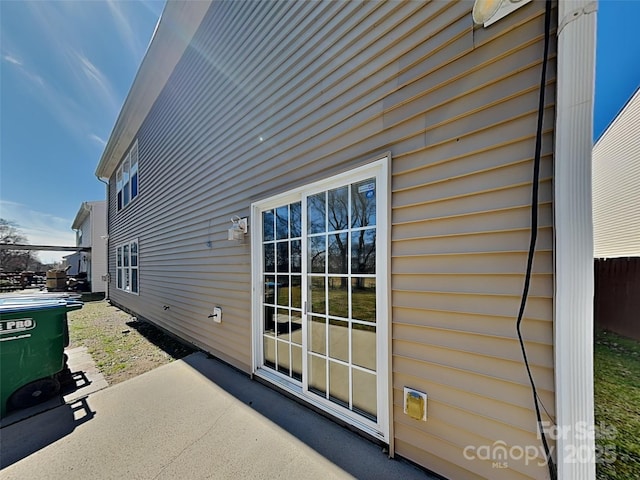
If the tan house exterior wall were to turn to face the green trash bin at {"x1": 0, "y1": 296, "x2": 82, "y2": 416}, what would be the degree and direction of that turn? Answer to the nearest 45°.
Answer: approximately 45° to its right

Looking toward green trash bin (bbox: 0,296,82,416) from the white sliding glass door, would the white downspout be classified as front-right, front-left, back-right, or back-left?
back-left

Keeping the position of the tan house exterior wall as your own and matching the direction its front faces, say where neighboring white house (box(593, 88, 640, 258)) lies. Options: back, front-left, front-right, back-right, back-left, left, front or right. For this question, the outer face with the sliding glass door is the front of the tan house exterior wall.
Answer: back

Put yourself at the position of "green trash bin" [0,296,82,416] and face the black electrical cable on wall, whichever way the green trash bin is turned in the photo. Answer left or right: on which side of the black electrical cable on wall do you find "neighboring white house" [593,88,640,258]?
left

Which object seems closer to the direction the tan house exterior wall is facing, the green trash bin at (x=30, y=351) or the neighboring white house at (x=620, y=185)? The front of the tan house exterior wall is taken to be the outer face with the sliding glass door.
the green trash bin

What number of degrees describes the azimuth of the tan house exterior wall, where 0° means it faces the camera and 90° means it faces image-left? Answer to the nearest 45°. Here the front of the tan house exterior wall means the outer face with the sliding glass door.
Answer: approximately 45°

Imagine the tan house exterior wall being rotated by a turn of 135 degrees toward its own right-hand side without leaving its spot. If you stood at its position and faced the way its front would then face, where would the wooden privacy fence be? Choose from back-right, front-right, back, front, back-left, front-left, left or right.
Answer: front-right

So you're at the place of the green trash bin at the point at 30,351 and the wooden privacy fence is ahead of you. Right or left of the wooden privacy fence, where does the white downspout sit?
right

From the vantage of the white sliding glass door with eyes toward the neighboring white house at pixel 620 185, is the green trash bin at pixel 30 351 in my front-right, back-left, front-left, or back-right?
back-left
